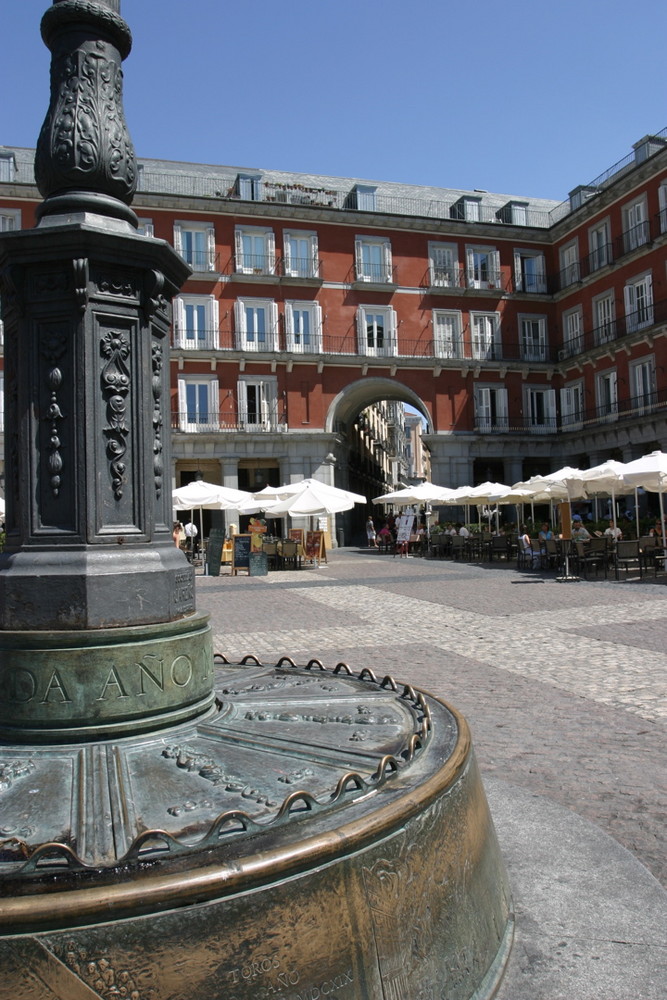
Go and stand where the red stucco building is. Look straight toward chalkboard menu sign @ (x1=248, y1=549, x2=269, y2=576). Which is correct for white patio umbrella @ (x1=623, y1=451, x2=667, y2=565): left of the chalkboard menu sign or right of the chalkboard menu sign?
left

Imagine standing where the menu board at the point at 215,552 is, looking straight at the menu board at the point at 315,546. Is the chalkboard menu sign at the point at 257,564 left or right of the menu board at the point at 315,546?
right

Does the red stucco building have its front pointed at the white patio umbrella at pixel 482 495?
yes

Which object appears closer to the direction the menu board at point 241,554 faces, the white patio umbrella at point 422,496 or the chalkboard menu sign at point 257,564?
the chalkboard menu sign

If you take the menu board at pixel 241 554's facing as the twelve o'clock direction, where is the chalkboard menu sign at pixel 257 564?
The chalkboard menu sign is roughly at 10 o'clock from the menu board.

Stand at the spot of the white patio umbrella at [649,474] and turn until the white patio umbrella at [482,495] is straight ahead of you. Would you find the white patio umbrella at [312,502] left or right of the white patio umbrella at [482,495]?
left

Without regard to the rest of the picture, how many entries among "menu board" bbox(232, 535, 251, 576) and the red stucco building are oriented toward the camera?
2

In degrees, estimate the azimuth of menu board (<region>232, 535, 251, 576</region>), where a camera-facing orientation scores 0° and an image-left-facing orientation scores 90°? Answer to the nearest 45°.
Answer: approximately 0°

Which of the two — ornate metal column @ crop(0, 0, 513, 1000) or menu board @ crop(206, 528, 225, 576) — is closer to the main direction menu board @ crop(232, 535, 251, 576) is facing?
the ornate metal column

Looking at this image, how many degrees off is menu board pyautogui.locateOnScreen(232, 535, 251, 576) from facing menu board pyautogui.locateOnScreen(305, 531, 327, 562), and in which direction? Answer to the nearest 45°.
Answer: approximately 135° to its left

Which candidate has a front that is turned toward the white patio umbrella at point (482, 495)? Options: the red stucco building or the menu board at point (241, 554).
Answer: the red stucco building

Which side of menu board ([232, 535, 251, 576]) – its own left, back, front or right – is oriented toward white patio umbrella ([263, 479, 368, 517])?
left
